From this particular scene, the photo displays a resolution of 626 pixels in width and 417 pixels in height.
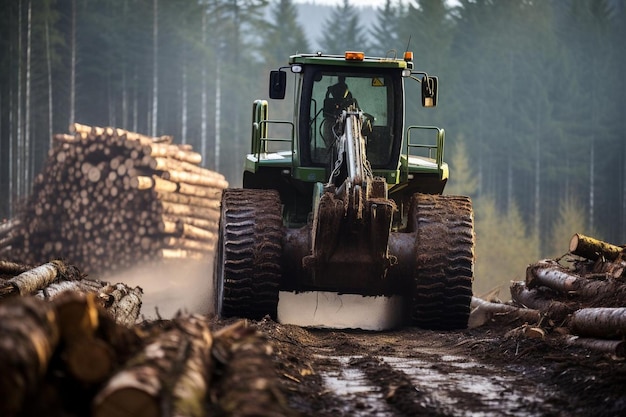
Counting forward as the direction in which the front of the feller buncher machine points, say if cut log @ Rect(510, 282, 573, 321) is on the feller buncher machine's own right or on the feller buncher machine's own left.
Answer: on the feller buncher machine's own left

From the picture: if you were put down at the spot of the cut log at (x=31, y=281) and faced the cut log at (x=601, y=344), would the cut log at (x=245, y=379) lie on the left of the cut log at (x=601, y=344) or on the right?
right

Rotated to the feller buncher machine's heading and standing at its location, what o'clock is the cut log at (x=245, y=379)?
The cut log is roughly at 12 o'clock from the feller buncher machine.

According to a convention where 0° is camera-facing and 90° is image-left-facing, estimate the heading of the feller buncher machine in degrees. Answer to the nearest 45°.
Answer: approximately 0°

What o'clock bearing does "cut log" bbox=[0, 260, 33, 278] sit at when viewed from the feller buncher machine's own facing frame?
The cut log is roughly at 3 o'clock from the feller buncher machine.

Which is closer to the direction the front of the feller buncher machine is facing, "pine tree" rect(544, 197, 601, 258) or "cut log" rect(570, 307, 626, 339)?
the cut log

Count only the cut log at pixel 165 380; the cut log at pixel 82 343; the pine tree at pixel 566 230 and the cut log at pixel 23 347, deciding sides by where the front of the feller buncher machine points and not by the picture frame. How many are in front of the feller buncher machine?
3

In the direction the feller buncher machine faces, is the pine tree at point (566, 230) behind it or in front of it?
behind

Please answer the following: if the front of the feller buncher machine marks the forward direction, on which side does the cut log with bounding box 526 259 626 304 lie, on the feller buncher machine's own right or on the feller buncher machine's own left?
on the feller buncher machine's own left
